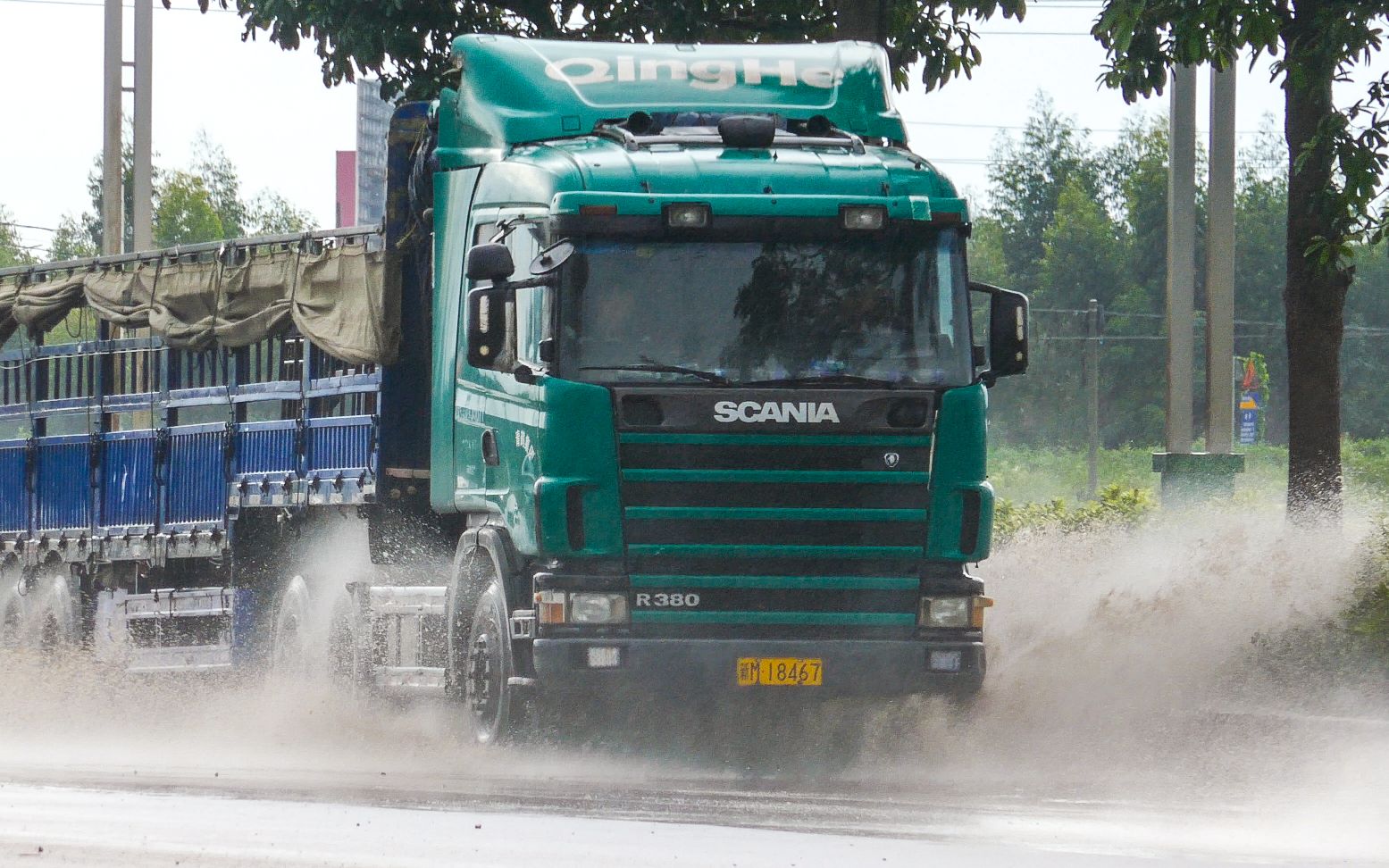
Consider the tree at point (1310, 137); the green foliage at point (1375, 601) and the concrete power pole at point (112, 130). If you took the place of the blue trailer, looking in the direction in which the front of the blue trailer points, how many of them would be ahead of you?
2

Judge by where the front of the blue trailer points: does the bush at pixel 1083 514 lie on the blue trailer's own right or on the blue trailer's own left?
on the blue trailer's own left

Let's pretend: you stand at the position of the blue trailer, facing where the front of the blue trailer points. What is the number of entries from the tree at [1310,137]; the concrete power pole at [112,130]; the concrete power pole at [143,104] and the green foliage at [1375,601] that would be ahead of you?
2

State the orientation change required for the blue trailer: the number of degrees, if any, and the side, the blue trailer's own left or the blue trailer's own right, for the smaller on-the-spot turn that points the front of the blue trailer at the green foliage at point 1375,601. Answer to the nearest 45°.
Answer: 0° — it already faces it

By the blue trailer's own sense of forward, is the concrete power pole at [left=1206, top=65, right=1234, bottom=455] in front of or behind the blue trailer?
in front

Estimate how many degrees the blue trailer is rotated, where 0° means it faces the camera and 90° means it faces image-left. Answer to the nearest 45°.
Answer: approximately 315°

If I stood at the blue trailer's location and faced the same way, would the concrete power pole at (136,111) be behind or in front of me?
behind

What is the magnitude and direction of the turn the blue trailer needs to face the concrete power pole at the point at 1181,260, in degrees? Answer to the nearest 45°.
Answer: approximately 45° to its left

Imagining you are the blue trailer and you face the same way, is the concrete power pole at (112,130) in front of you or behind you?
behind
